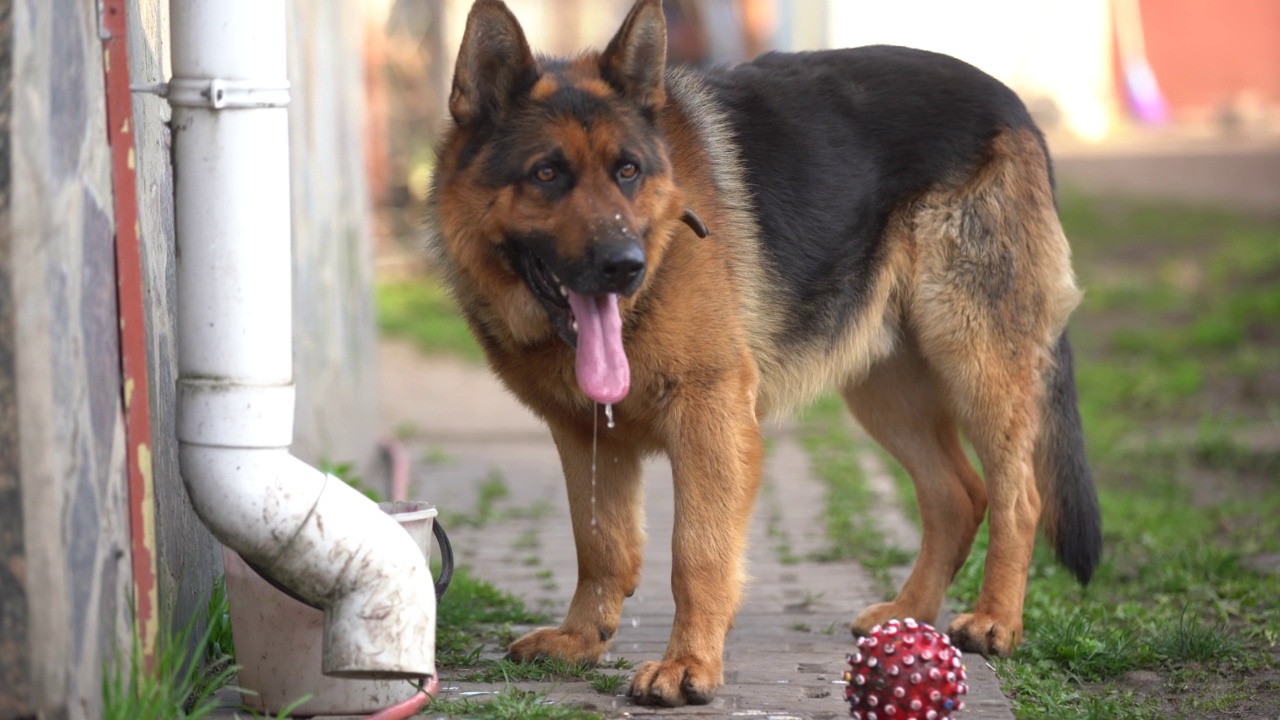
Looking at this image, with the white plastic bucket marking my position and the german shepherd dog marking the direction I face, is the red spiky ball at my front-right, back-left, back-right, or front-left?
front-right

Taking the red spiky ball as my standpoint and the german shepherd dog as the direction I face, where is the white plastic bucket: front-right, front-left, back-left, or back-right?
front-left

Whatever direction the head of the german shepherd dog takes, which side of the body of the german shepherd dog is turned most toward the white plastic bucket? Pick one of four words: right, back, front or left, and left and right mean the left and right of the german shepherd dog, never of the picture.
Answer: front

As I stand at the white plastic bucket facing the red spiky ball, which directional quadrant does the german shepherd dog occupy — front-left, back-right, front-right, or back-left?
front-left

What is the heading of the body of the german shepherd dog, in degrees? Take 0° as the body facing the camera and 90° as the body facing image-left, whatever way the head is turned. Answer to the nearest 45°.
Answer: approximately 45°

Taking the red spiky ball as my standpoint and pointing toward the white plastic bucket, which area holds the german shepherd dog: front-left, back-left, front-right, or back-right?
front-right

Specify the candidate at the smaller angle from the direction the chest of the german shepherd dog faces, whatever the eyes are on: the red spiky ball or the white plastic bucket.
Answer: the white plastic bucket
